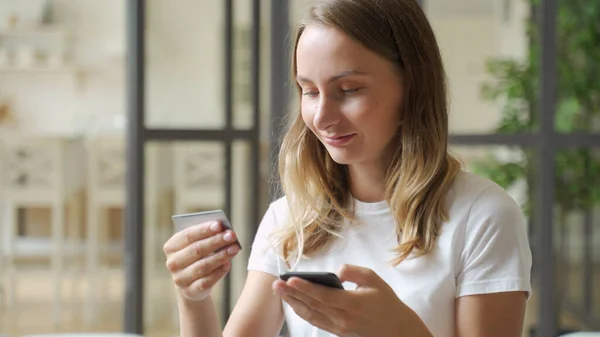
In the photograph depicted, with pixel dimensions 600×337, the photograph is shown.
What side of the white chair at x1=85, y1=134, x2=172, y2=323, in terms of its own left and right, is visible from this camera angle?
back

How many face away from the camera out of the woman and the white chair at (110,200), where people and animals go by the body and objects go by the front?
1

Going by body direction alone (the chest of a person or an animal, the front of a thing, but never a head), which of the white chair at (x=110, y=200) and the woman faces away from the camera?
the white chair

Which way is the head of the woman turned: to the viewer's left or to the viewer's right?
to the viewer's left

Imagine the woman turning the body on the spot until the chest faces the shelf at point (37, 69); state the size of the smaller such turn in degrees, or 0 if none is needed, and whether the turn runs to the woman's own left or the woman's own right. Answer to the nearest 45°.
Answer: approximately 90° to the woman's own right

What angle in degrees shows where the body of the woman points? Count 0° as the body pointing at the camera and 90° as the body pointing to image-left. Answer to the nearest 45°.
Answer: approximately 45°

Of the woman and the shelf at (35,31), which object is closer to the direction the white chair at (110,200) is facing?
the shelf
